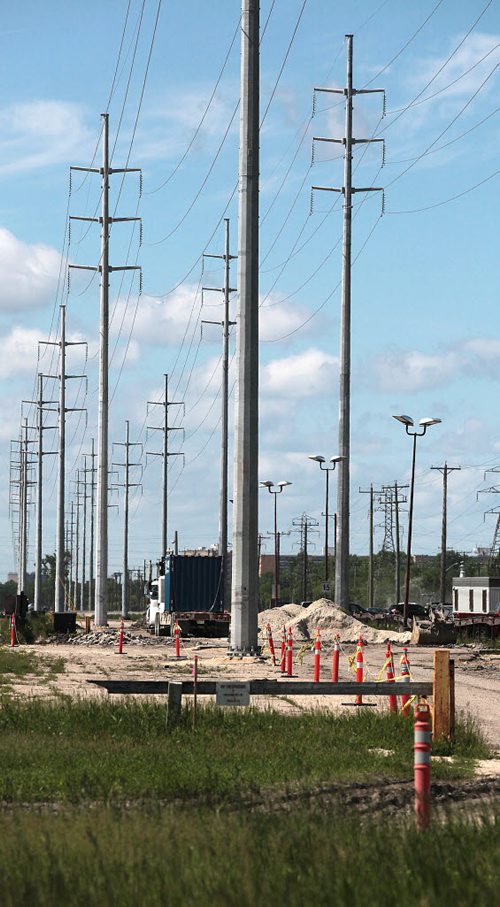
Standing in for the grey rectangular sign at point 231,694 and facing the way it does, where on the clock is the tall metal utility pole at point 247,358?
The tall metal utility pole is roughly at 6 o'clock from the grey rectangular sign.

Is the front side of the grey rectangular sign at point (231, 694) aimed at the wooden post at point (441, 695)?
no

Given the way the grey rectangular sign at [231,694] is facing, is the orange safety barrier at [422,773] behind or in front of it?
in front

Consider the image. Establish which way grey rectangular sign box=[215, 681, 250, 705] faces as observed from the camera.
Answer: facing the viewer
